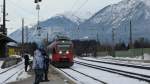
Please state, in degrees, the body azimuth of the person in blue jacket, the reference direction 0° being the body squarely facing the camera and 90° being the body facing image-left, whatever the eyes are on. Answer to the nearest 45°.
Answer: approximately 180°
